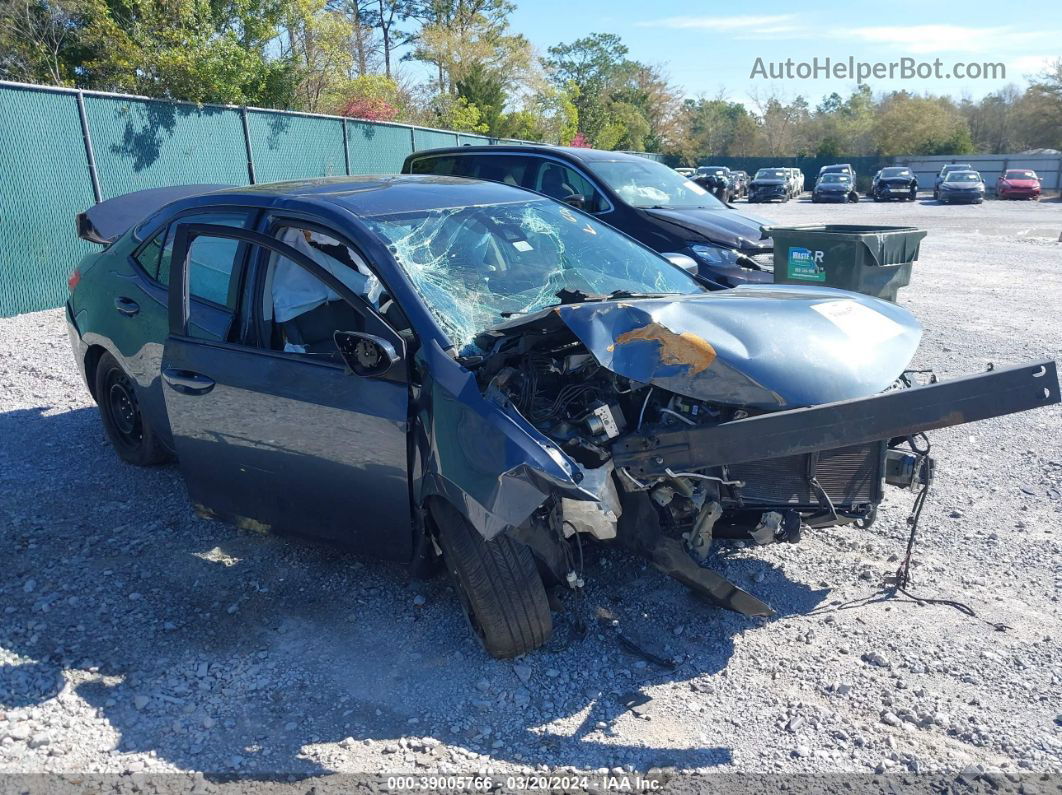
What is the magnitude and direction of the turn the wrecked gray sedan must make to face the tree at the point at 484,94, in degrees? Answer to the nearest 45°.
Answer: approximately 135° to its left

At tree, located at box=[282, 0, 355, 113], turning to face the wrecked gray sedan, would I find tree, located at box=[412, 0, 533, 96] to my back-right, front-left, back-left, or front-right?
back-left

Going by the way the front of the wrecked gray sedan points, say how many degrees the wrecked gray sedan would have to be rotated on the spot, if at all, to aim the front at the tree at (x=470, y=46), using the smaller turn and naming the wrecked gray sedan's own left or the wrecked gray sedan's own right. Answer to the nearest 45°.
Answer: approximately 135° to the wrecked gray sedan's own left

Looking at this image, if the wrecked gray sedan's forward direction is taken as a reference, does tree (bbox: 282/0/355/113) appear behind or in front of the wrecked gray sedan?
behind

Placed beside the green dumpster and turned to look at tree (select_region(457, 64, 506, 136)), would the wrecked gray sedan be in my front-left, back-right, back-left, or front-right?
back-left

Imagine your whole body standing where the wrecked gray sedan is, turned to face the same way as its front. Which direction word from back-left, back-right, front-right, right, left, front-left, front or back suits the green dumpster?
left

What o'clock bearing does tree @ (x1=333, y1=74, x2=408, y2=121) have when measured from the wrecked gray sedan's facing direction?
The tree is roughly at 7 o'clock from the wrecked gray sedan.

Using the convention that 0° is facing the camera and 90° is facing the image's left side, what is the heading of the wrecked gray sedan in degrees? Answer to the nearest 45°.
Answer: approximately 315°

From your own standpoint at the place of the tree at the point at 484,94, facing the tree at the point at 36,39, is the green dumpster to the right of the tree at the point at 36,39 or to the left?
left

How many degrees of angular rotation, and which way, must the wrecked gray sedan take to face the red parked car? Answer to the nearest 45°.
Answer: approximately 90° to its left
